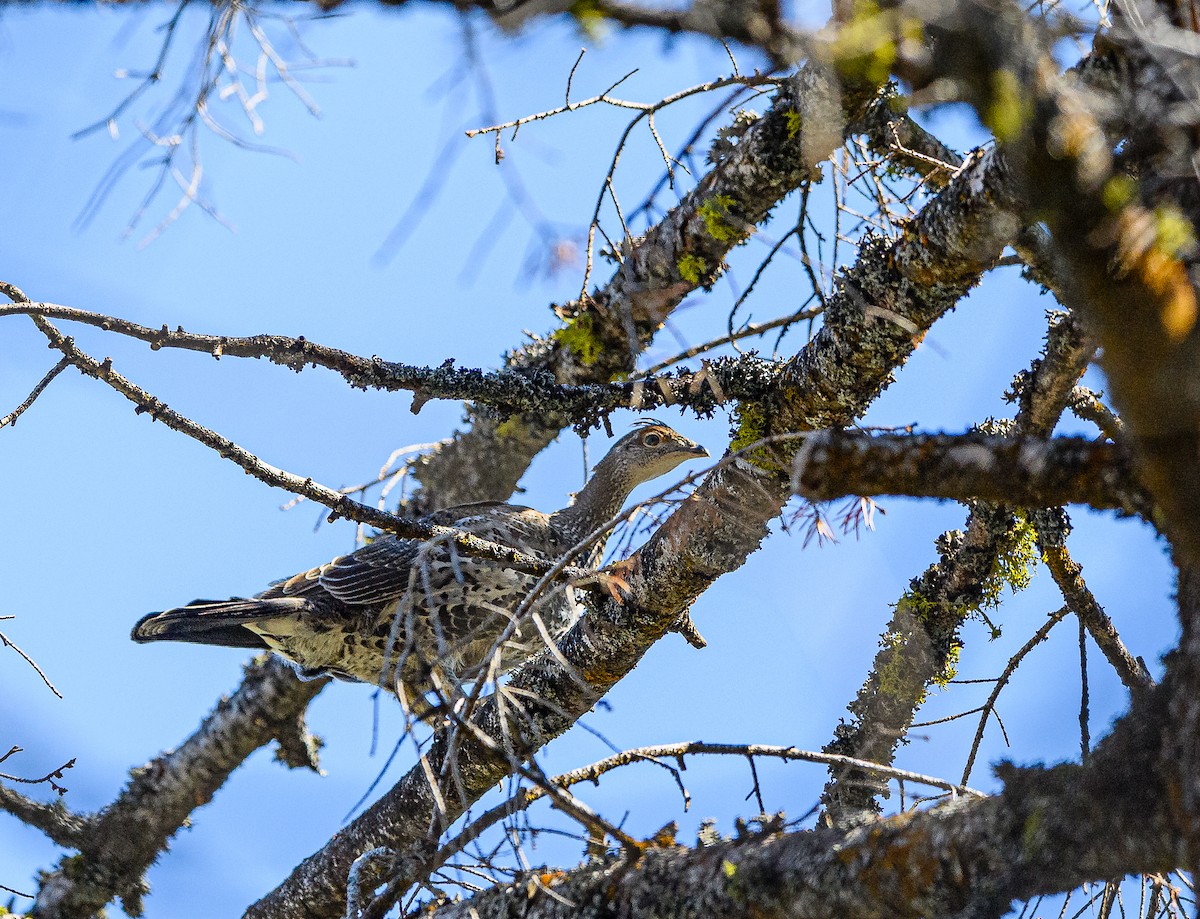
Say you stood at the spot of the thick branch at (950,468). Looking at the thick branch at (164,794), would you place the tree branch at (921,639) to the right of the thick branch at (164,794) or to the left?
right

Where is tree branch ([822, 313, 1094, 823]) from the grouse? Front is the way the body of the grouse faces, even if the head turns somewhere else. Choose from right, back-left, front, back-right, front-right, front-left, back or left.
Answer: front-right

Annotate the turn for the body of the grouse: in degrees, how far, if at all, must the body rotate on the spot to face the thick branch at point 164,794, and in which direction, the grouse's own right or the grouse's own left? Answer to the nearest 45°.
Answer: approximately 135° to the grouse's own left

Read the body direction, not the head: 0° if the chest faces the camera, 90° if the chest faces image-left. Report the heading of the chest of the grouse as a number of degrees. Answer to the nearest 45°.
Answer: approximately 270°

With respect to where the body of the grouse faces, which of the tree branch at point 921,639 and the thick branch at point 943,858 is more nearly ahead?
the tree branch
